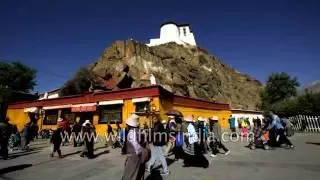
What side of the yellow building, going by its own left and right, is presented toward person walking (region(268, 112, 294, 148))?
left

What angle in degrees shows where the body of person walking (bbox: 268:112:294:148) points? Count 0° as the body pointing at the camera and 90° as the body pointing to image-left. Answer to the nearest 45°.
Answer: approximately 90°

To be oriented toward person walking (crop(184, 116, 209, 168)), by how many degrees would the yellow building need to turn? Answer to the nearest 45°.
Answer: approximately 45° to its left

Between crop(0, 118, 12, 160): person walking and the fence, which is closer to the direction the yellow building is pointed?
the person walking

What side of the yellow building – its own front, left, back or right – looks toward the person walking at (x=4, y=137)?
front

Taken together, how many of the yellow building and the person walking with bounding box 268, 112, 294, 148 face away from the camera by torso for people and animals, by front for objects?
0

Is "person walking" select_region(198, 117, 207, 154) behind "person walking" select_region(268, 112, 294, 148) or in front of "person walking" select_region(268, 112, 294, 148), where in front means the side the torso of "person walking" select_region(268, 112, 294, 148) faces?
in front

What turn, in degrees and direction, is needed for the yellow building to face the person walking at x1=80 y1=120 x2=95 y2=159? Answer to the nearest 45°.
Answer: approximately 45° to its left

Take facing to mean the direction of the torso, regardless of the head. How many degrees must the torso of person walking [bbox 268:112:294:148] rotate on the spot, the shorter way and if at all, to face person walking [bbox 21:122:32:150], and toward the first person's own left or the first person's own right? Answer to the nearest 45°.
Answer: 0° — they already face them
